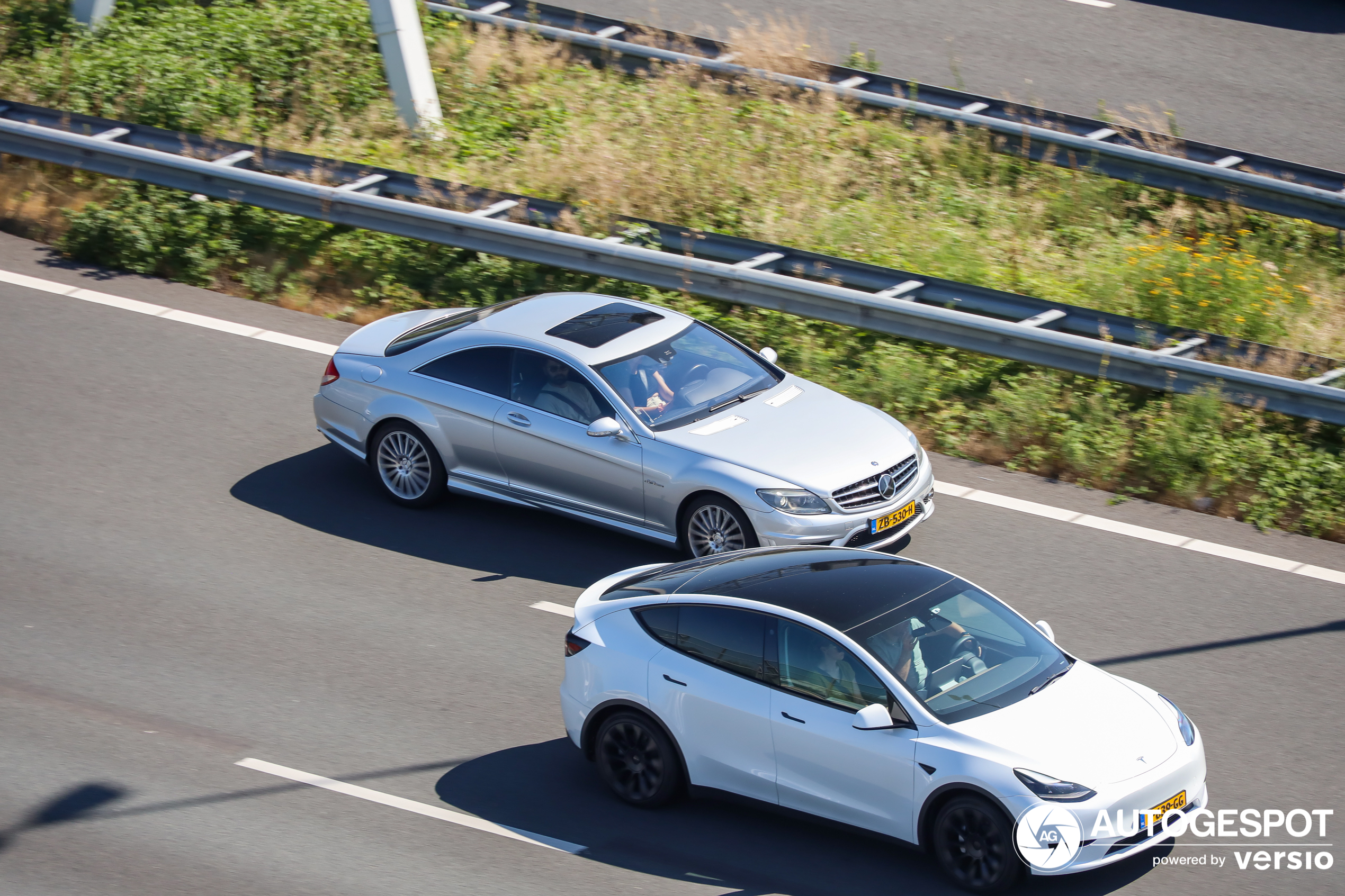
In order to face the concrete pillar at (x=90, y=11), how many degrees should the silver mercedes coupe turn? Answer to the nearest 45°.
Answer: approximately 180°

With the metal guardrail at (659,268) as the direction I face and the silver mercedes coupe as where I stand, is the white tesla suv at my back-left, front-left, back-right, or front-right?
back-right

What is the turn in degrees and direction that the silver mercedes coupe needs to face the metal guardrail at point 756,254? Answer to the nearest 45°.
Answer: approximately 135° to its left

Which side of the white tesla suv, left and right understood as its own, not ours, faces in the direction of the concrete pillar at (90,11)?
back

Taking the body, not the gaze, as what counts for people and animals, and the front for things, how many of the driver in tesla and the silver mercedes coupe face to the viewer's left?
0

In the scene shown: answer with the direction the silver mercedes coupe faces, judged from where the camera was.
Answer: facing the viewer and to the right of the viewer

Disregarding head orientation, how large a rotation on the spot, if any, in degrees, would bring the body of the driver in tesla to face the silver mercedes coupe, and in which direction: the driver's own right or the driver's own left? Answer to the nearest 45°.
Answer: approximately 180°

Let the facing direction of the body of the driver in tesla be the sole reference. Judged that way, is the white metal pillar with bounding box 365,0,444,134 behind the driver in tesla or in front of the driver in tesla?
behind

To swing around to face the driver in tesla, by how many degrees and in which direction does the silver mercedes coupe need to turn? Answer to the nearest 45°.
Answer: approximately 45° to its right

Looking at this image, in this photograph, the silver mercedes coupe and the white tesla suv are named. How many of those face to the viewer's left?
0

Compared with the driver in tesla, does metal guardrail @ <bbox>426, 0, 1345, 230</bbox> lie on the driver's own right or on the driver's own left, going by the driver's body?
on the driver's own left

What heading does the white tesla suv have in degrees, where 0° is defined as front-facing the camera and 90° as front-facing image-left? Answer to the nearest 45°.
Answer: approximately 315°
